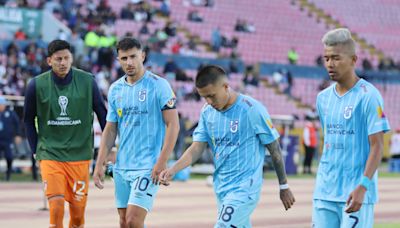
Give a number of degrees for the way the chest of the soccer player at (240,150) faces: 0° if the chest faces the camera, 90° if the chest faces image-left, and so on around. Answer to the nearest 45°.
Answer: approximately 45°

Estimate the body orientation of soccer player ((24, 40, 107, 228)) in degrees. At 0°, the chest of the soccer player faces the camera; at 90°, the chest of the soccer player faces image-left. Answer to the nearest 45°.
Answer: approximately 0°

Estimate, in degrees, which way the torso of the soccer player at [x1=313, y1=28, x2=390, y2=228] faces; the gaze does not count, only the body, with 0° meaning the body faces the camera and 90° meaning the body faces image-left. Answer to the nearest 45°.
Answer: approximately 45°

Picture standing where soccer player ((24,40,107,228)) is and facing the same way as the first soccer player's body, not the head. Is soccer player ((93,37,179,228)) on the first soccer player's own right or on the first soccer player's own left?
on the first soccer player's own left
